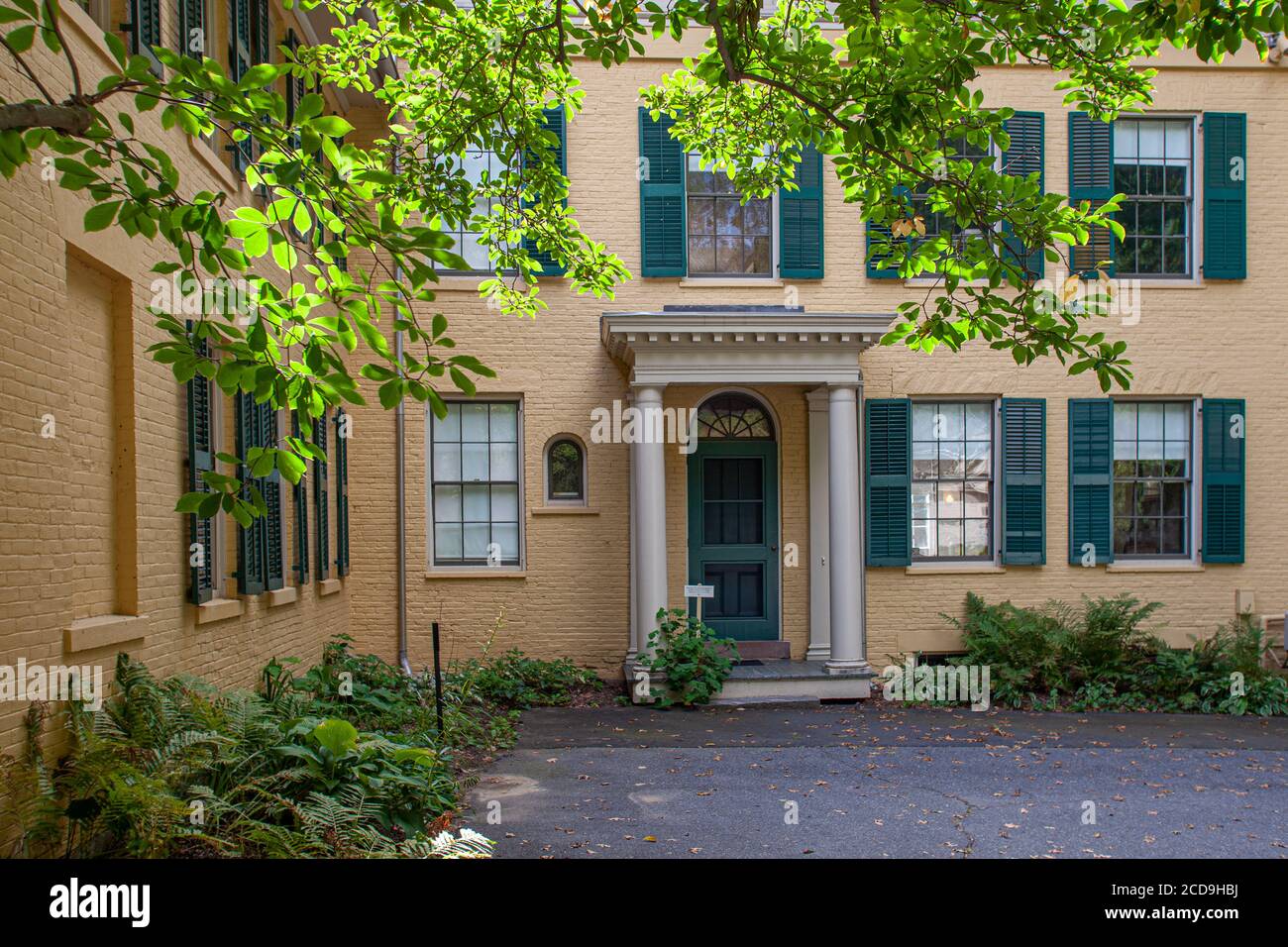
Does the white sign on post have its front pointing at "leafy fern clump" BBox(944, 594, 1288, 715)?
no

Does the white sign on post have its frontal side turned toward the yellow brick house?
no

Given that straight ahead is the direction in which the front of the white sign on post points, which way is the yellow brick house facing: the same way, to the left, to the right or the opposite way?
the same way

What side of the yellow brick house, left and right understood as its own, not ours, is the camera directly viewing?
front

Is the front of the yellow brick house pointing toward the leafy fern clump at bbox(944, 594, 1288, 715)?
no

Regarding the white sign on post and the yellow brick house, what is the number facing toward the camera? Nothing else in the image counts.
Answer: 2

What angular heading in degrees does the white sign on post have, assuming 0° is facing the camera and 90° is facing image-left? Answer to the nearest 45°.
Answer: approximately 0°
